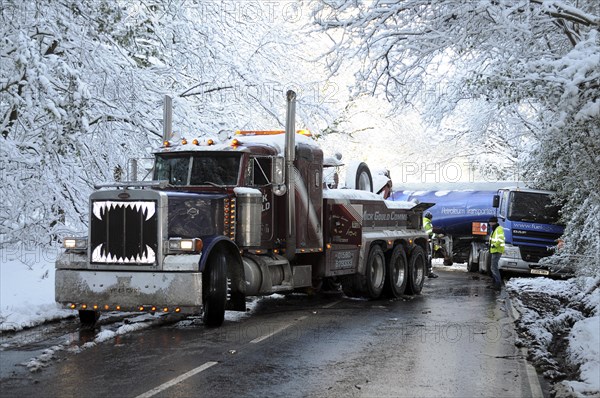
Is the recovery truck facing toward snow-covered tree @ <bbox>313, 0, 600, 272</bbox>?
no

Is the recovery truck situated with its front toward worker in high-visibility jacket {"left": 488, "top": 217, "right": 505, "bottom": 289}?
no

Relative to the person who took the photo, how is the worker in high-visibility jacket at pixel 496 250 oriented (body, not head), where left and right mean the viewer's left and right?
facing to the left of the viewer

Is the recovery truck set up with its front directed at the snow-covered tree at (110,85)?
no

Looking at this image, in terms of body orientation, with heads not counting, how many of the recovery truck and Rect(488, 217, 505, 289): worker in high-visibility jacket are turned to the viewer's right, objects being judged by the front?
0

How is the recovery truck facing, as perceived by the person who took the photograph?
facing the viewer and to the left of the viewer

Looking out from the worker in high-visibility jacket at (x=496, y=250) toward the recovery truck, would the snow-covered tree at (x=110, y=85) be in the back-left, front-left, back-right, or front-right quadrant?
front-right

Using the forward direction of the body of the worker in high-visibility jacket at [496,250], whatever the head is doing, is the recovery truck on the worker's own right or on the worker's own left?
on the worker's own left

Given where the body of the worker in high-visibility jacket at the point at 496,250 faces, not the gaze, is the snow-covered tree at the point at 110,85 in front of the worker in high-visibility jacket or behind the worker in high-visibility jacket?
in front
